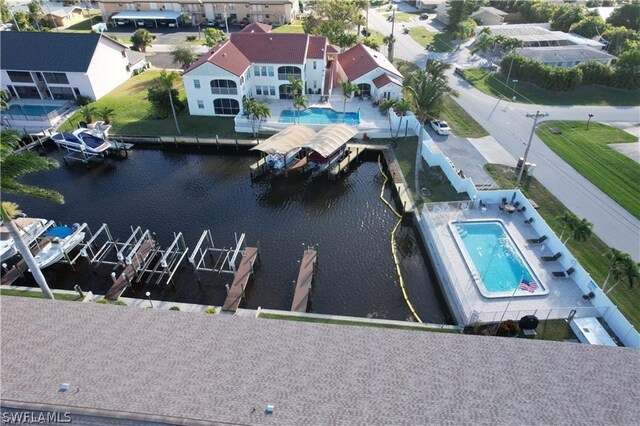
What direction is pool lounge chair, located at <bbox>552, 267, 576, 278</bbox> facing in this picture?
to the viewer's left

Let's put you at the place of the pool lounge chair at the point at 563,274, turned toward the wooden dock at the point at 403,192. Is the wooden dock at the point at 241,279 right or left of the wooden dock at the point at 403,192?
left

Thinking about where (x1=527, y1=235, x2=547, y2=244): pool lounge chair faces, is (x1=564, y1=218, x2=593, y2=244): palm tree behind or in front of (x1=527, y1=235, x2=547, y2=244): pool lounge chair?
behind

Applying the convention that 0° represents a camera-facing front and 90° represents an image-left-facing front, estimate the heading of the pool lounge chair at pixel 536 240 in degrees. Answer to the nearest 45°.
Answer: approximately 90°

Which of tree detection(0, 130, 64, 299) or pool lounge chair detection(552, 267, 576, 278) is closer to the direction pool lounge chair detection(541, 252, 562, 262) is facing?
the tree

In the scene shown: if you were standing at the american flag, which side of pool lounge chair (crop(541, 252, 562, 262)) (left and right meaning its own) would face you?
left

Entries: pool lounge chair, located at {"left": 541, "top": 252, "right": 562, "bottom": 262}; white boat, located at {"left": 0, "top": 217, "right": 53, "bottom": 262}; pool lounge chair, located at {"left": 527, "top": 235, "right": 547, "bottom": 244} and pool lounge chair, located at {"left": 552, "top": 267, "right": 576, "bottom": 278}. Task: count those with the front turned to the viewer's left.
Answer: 3

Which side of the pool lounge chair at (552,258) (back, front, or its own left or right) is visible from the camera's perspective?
left

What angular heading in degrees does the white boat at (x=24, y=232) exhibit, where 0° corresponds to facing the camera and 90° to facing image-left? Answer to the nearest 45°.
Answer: approximately 225°

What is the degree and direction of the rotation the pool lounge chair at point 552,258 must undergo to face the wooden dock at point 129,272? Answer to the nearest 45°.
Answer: approximately 45° to its left
